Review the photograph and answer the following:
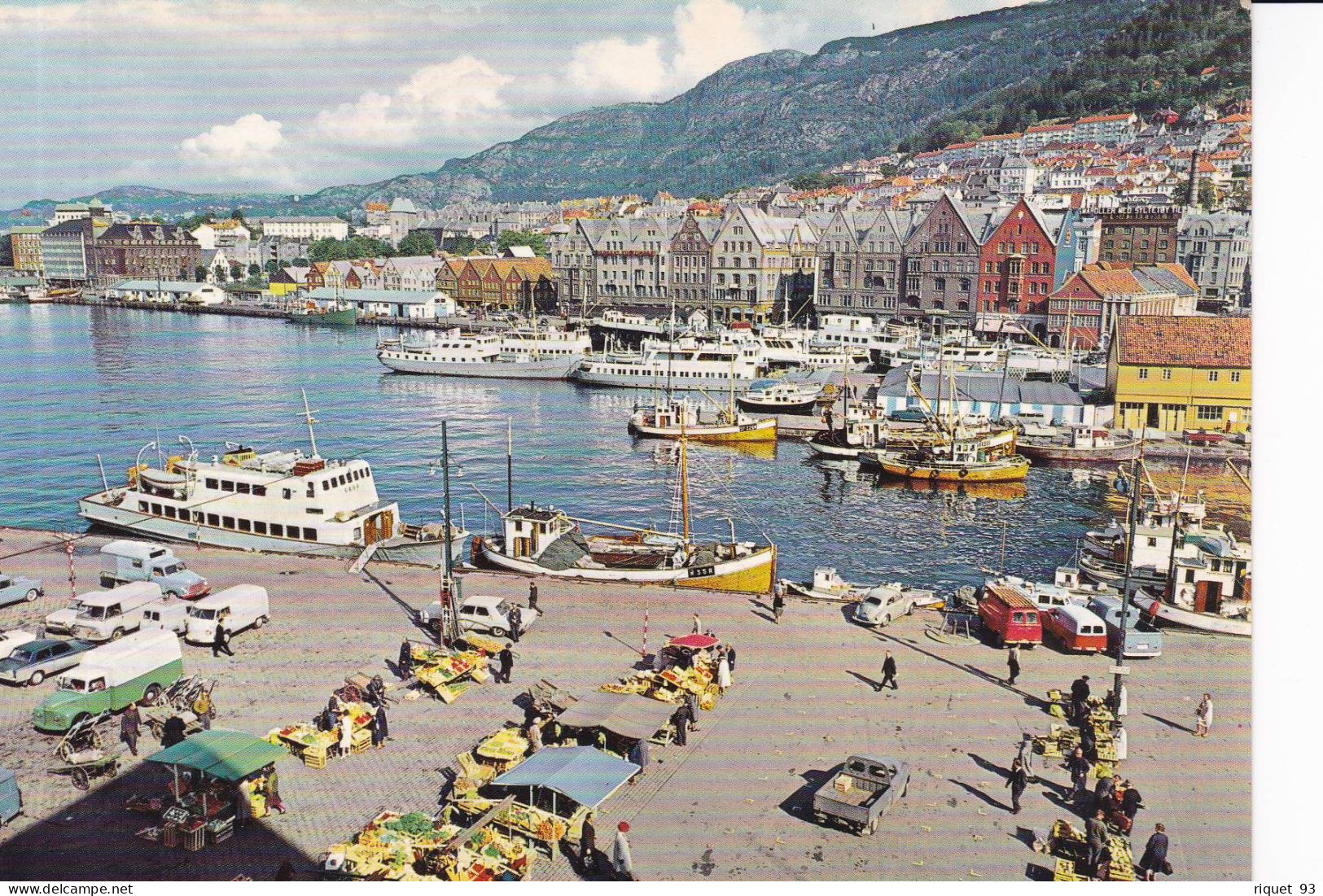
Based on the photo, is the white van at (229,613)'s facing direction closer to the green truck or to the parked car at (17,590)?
the green truck

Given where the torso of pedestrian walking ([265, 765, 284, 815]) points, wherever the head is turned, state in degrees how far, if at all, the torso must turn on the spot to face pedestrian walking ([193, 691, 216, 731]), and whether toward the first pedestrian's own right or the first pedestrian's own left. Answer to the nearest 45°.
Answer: approximately 90° to the first pedestrian's own right

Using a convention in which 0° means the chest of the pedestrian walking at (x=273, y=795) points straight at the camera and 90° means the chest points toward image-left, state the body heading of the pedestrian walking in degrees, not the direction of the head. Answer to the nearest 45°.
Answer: approximately 90°

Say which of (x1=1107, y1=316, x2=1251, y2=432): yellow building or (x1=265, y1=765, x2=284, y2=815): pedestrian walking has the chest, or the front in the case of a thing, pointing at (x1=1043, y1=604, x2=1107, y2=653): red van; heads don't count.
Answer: the yellow building

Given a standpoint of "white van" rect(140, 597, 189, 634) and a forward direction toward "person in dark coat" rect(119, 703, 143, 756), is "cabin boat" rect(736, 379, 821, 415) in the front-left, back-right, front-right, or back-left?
back-left

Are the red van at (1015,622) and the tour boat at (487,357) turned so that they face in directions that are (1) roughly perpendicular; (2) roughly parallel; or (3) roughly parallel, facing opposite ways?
roughly perpendicular
